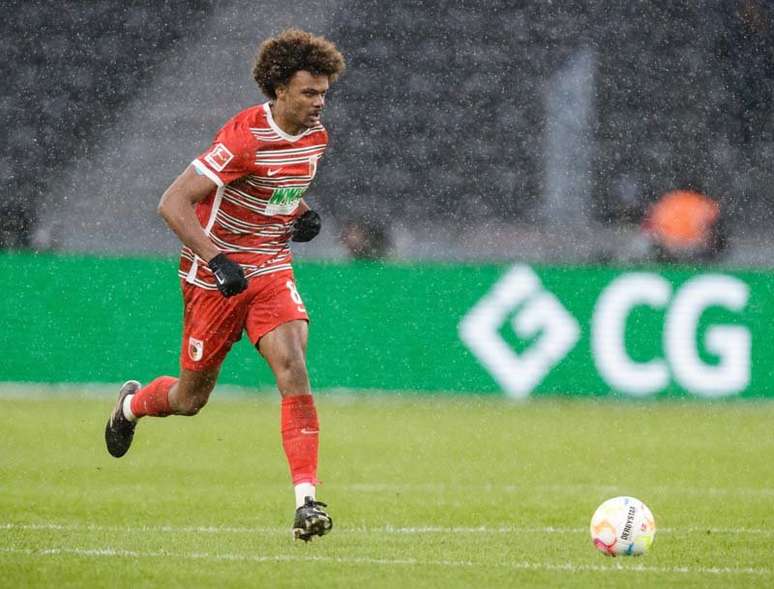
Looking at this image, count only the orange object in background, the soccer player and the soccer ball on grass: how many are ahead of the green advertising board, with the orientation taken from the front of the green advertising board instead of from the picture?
2

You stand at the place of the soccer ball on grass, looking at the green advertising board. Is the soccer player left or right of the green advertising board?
left

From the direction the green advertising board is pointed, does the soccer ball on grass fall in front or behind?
in front

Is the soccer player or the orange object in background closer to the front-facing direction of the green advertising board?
the soccer player

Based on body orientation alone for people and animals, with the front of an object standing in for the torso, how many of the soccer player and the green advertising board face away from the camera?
0

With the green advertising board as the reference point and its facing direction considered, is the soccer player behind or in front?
in front

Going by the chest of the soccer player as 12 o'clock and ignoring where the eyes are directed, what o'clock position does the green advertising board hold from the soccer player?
The green advertising board is roughly at 8 o'clock from the soccer player.

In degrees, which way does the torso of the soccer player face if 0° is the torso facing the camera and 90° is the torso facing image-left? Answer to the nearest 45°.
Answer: approximately 315°

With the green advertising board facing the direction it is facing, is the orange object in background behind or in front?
behind
